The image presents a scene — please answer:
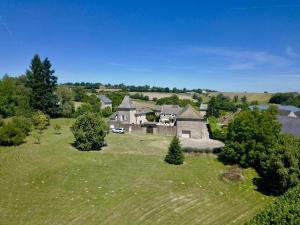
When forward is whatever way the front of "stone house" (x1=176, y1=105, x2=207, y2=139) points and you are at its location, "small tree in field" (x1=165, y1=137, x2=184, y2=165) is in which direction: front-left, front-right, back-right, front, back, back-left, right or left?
front

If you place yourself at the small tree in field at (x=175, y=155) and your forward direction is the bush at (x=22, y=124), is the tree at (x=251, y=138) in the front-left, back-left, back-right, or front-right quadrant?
back-right

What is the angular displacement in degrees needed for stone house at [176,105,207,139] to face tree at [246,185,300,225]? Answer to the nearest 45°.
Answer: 0° — it already faces it

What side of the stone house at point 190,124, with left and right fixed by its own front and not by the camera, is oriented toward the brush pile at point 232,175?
front

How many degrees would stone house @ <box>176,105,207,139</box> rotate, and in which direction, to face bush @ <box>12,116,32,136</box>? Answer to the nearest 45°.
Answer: approximately 90° to its right

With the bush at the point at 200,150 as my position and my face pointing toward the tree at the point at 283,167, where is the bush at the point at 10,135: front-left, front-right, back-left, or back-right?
back-right

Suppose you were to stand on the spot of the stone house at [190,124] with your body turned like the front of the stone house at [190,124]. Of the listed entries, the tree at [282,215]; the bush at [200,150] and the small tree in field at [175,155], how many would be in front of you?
3

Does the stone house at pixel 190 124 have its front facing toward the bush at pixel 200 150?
yes

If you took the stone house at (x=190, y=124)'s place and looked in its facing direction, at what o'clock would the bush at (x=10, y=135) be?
The bush is roughly at 2 o'clock from the stone house.

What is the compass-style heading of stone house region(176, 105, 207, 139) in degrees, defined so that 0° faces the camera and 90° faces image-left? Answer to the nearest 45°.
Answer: approximately 0°

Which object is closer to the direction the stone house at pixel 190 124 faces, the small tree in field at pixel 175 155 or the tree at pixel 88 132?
the small tree in field
